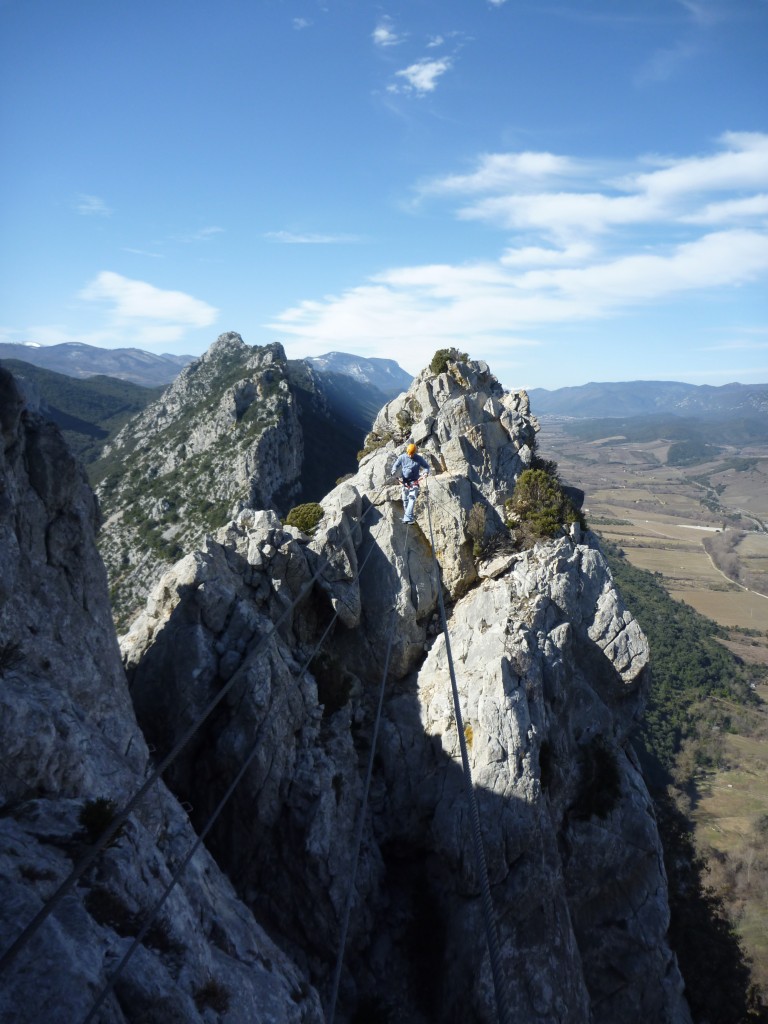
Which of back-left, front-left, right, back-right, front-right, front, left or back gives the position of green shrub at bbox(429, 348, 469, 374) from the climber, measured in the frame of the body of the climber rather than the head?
back

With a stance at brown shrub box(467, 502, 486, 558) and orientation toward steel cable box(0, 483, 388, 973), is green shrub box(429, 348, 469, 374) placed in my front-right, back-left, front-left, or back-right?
back-right

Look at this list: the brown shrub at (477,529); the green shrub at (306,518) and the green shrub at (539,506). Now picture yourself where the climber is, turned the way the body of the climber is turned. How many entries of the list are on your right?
1

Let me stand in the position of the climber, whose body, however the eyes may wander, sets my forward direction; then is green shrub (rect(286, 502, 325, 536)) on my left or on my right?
on my right

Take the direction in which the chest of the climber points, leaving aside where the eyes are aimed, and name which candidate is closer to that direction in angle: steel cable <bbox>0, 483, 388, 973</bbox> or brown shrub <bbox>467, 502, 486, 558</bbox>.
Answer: the steel cable

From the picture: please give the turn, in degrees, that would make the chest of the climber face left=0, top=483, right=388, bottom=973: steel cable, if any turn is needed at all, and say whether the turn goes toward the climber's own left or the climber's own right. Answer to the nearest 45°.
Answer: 0° — they already face it

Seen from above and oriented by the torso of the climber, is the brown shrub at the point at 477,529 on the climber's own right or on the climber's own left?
on the climber's own left

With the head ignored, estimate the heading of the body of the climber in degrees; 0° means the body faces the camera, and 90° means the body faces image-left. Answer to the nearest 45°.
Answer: approximately 0°
